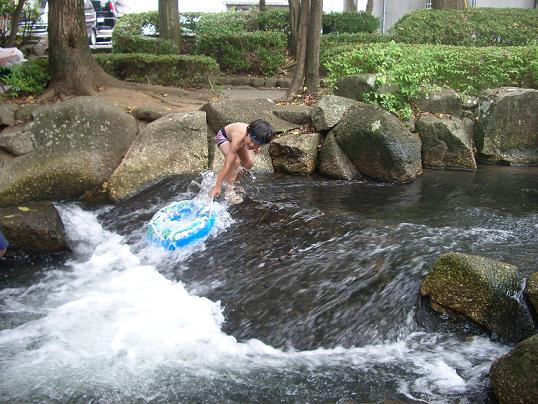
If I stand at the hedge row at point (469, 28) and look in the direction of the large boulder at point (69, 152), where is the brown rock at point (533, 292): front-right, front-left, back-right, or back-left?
front-left

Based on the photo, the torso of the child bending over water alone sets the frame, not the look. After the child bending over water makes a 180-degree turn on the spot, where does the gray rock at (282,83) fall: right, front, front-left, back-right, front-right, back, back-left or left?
front-right

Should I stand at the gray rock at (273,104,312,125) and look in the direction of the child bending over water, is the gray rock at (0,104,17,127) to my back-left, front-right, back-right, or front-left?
front-right

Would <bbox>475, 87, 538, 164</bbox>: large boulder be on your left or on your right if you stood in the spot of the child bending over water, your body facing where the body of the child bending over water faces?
on your left

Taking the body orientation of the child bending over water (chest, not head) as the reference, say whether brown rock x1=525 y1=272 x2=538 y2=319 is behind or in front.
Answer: in front

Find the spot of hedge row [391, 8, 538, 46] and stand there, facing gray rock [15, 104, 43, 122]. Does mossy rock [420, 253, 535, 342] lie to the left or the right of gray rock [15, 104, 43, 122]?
left

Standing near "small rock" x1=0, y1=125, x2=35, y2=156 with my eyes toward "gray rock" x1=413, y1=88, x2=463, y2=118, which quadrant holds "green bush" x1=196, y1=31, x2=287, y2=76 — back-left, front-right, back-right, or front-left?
front-left

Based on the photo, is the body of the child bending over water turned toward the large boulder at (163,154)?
no

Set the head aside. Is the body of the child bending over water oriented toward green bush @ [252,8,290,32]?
no

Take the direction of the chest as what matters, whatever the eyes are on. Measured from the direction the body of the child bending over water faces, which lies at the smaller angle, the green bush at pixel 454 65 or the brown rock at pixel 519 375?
the brown rock

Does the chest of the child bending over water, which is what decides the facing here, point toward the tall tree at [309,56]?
no

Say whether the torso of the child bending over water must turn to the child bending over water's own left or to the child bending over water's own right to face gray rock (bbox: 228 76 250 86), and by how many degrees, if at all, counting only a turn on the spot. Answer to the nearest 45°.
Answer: approximately 135° to the child bending over water's own left
